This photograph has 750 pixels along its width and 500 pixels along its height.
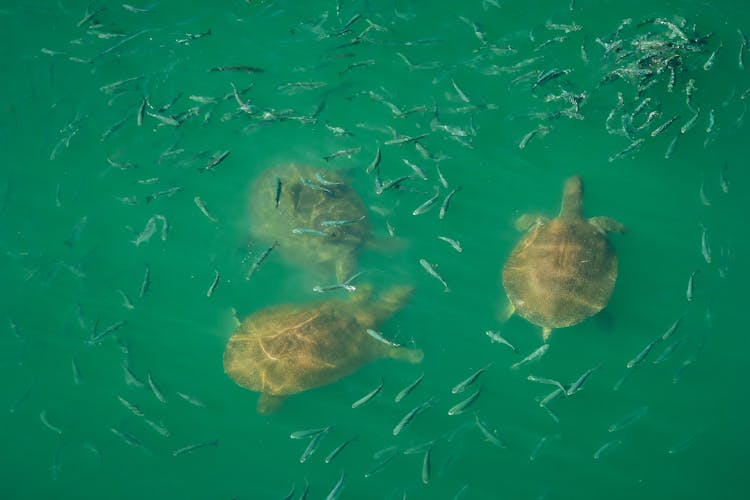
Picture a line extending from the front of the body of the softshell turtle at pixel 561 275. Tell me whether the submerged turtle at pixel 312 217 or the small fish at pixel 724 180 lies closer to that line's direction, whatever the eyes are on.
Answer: the small fish

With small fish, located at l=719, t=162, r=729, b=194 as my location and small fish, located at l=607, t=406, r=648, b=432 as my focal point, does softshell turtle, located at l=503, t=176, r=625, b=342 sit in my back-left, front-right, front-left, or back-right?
front-right

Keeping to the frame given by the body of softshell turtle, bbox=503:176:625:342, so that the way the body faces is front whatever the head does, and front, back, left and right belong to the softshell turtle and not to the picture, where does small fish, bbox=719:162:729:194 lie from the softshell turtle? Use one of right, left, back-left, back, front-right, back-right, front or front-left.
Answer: front-right

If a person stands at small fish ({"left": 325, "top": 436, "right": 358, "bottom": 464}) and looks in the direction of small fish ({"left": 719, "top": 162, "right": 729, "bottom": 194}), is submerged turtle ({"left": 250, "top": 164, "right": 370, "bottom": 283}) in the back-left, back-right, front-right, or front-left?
front-left

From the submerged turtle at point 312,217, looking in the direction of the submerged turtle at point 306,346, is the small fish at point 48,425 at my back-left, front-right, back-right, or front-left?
front-right

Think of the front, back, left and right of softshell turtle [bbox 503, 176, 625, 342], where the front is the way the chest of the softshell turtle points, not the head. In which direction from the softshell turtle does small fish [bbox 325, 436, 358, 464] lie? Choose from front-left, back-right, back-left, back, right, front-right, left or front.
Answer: back-left

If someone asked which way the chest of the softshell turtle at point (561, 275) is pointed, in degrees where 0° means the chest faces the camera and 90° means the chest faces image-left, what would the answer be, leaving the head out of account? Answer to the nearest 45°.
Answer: approximately 180°

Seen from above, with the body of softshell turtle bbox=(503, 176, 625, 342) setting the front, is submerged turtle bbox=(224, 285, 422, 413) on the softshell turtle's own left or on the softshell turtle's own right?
on the softshell turtle's own left

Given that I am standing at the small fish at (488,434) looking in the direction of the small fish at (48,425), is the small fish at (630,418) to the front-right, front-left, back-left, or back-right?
back-right

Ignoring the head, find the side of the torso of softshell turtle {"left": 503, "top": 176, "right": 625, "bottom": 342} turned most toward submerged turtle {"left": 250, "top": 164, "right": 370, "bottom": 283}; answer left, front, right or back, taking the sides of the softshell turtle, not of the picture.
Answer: left

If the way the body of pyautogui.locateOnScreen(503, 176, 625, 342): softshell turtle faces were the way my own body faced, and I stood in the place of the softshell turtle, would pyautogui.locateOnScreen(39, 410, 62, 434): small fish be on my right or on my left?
on my left

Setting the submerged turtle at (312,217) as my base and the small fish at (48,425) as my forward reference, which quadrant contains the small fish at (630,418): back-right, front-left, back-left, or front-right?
back-left
